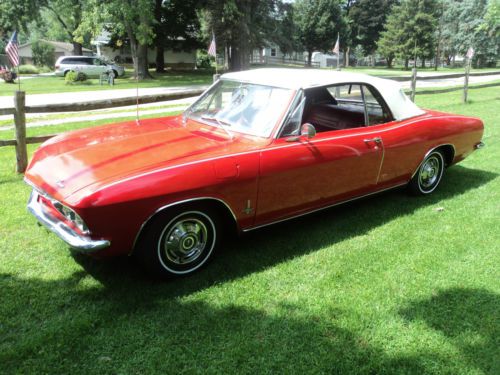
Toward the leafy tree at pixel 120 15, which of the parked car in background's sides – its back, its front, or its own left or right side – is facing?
front

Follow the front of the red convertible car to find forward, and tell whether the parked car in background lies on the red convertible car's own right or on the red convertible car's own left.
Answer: on the red convertible car's own right

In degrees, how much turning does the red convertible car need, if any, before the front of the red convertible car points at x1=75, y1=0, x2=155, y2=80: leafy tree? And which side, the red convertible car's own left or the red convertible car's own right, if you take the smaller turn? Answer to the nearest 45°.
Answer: approximately 135° to the red convertible car's own right
